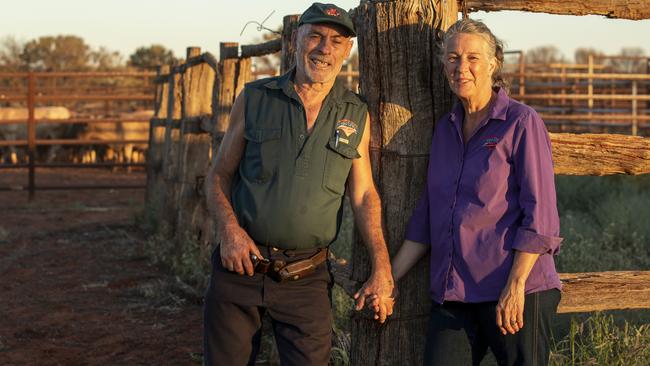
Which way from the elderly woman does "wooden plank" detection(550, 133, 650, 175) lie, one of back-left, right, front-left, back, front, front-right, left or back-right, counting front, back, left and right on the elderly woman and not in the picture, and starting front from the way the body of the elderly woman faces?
back

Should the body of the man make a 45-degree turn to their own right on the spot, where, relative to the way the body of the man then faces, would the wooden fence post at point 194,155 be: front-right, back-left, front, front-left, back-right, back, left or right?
back-right

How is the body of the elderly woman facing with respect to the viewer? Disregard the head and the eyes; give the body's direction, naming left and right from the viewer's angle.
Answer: facing the viewer and to the left of the viewer

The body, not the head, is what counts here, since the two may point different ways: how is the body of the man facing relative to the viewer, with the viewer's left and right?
facing the viewer

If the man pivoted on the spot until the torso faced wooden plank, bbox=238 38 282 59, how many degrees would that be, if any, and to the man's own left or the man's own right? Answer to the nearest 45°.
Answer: approximately 180°

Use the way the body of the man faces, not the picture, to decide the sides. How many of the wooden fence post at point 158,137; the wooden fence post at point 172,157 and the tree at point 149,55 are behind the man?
3

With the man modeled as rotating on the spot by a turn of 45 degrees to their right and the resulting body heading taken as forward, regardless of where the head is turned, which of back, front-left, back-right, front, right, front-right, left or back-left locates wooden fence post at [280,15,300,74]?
back-right

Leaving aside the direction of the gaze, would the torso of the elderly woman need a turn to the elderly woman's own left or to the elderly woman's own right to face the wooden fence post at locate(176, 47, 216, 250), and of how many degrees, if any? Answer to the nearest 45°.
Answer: approximately 90° to the elderly woman's own right

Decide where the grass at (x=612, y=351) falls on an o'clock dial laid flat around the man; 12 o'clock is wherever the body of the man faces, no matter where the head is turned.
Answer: The grass is roughly at 8 o'clock from the man.

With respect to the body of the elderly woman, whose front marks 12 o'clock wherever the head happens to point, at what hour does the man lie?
The man is roughly at 2 o'clock from the elderly woman.

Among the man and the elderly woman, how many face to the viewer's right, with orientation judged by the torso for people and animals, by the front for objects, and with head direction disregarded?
0
